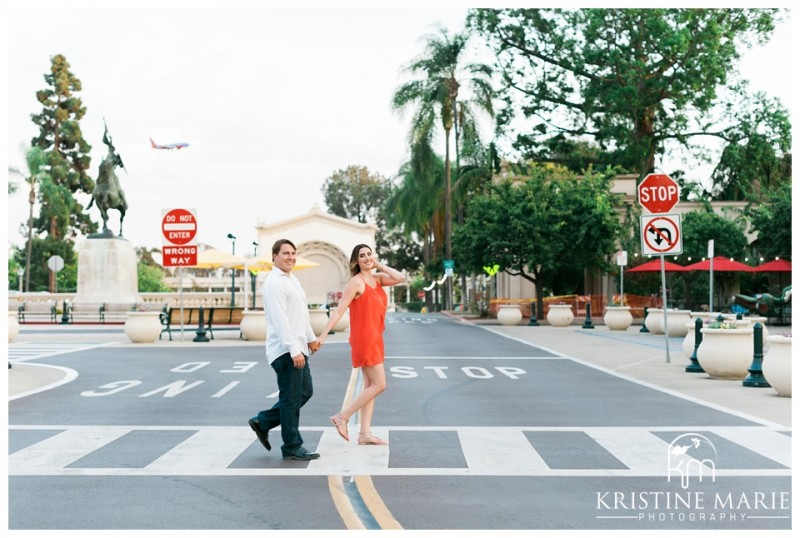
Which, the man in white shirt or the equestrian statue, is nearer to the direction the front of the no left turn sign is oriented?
the man in white shirt

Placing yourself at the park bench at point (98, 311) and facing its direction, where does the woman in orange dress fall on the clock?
The woman in orange dress is roughly at 12 o'clock from the park bench.

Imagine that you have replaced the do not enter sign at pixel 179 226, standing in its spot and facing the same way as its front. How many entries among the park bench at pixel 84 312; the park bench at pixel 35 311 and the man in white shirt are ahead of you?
1

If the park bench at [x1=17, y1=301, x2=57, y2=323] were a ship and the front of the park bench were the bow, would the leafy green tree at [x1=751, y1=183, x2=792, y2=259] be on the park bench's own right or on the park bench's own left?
on the park bench's own left

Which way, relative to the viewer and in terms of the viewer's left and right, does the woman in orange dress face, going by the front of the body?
facing the viewer and to the right of the viewer

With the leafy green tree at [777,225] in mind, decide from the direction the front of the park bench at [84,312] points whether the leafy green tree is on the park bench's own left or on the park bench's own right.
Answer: on the park bench's own left

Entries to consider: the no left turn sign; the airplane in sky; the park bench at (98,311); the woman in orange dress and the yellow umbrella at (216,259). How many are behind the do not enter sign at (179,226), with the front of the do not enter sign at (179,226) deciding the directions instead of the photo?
3

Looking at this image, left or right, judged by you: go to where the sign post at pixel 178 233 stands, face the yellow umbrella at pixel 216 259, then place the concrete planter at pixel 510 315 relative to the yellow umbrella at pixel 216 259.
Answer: right
